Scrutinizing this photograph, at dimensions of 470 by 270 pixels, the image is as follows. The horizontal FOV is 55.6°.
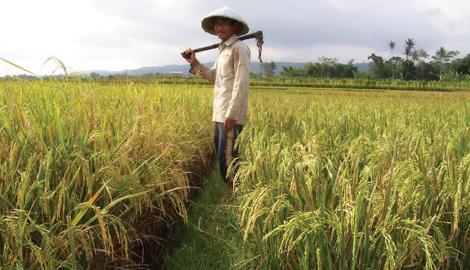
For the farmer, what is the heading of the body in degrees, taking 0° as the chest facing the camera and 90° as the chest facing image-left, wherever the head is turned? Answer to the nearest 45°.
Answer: approximately 45°
